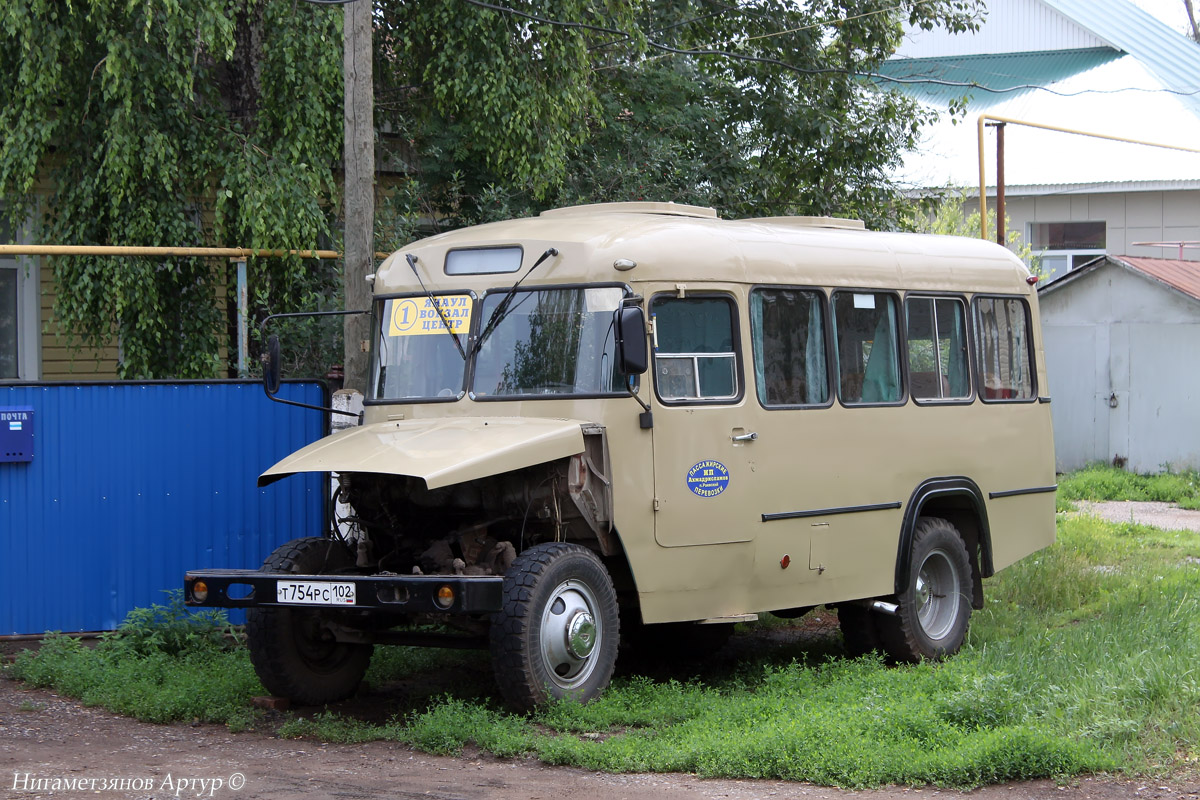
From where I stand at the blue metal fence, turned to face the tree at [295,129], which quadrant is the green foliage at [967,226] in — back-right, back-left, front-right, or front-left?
front-right

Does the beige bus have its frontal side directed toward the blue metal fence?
no

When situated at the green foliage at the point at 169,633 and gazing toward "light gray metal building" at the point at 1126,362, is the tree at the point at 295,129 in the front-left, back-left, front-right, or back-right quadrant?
front-left

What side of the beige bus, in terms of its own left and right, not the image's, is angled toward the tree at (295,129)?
right

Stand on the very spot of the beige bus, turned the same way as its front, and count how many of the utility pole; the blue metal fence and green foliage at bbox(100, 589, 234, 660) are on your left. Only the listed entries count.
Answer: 0

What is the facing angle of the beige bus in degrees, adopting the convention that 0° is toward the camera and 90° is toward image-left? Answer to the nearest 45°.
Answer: approximately 45°

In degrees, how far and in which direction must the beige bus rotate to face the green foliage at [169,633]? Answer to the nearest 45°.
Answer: approximately 45° to its right

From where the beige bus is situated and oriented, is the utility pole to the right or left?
on its right

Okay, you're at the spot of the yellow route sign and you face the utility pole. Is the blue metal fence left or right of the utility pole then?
left

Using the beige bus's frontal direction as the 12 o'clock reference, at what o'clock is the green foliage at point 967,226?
The green foliage is roughly at 5 o'clock from the beige bus.

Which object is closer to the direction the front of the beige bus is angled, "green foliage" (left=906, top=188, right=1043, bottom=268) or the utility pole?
the utility pole

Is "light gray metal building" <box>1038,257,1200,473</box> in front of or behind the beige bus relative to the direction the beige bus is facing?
behind

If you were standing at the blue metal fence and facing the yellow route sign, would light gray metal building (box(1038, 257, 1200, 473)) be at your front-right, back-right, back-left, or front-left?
front-left
